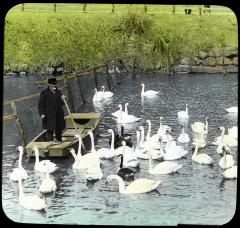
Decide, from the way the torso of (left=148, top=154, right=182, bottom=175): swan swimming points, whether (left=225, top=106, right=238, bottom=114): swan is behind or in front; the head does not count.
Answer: behind

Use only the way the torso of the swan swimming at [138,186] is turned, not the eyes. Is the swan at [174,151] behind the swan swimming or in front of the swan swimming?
behind

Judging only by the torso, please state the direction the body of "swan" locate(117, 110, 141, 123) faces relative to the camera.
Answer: to the viewer's left

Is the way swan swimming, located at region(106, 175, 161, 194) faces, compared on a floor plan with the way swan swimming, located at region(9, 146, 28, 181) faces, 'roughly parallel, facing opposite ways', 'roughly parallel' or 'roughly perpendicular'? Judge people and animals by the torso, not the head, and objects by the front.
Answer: roughly perpendicular

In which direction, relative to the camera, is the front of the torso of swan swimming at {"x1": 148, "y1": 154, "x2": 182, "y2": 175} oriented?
to the viewer's left

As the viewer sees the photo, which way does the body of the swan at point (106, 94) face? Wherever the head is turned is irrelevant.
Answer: to the viewer's left

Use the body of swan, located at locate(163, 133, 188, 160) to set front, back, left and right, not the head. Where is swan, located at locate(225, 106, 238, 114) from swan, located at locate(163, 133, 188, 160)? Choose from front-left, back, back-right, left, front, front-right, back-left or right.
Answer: back
